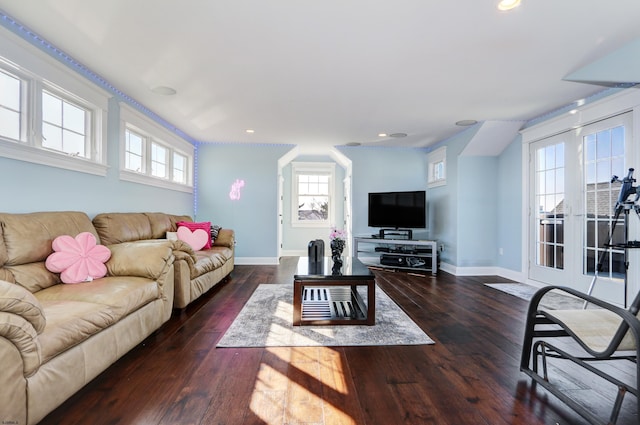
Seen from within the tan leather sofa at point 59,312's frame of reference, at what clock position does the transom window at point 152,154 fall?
The transom window is roughly at 8 o'clock from the tan leather sofa.

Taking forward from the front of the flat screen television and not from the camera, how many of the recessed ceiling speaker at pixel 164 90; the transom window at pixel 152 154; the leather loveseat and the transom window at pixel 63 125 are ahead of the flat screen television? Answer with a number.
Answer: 4

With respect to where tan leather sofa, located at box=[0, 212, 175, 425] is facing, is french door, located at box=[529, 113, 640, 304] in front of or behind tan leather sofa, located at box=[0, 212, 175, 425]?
in front

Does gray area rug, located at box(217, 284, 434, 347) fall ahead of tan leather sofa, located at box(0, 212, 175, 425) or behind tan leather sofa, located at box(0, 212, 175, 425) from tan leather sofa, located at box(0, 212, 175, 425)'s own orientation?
ahead

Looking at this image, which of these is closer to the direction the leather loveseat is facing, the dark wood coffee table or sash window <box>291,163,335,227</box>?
the dark wood coffee table

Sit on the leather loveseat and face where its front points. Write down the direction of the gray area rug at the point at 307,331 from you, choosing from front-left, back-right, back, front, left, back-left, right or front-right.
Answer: front

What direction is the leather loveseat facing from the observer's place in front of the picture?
facing the viewer and to the right of the viewer

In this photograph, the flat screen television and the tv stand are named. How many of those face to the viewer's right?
0

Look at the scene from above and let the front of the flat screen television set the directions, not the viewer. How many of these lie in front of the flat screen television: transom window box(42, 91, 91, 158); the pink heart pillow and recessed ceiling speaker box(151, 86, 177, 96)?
3

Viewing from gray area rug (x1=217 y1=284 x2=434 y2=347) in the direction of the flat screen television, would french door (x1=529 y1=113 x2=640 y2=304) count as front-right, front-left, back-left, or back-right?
front-right

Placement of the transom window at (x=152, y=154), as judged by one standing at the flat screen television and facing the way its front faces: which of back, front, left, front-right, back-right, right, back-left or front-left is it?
front

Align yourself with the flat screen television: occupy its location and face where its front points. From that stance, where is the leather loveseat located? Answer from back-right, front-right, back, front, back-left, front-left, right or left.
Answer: front

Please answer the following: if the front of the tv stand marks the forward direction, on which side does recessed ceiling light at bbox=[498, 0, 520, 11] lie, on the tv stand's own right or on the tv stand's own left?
on the tv stand's own left

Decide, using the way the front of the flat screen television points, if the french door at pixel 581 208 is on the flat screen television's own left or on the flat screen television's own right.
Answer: on the flat screen television's own left

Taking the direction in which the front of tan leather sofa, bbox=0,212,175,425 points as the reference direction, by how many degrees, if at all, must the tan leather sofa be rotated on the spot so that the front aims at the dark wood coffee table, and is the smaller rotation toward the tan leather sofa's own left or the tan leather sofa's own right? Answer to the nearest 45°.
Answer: approximately 45° to the tan leather sofa's own left
